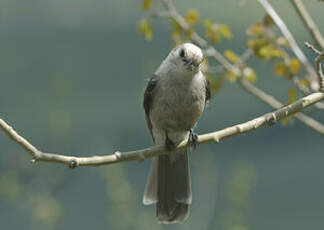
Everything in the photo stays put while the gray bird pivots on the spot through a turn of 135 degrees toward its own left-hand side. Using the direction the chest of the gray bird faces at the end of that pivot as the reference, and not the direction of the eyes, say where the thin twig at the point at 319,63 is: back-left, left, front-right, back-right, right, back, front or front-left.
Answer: right

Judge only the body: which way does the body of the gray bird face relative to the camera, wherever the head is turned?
toward the camera
